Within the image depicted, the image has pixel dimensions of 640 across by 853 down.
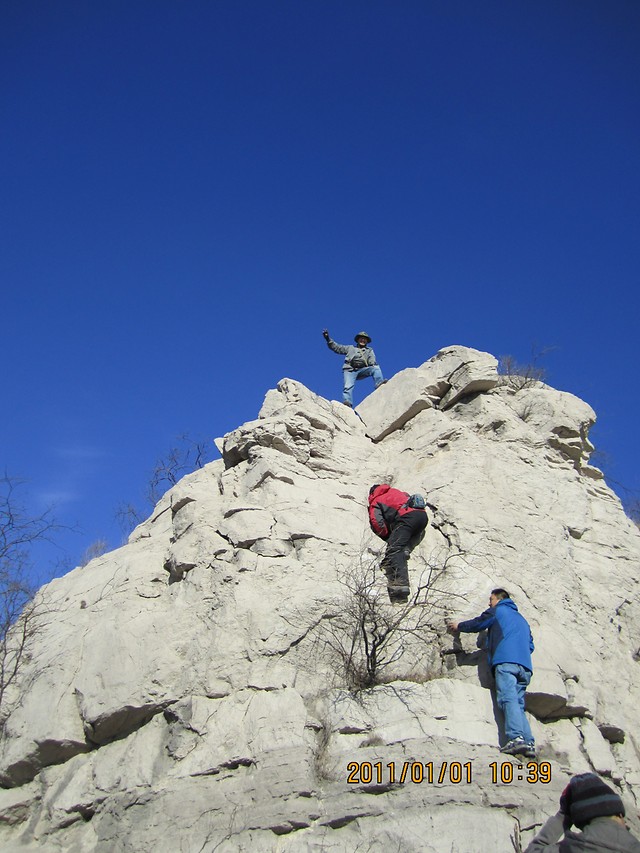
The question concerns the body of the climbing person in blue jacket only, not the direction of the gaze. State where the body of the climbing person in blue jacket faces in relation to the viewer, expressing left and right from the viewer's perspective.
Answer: facing away from the viewer and to the left of the viewer

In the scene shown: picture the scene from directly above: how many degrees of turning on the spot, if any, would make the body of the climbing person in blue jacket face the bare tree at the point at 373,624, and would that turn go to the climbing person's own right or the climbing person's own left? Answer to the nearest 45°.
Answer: approximately 45° to the climbing person's own left

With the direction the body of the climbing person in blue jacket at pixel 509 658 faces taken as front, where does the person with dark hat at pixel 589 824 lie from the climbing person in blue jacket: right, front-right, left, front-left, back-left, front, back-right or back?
back-left
